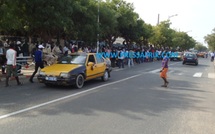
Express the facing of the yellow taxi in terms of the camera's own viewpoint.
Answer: facing the viewer and to the left of the viewer
